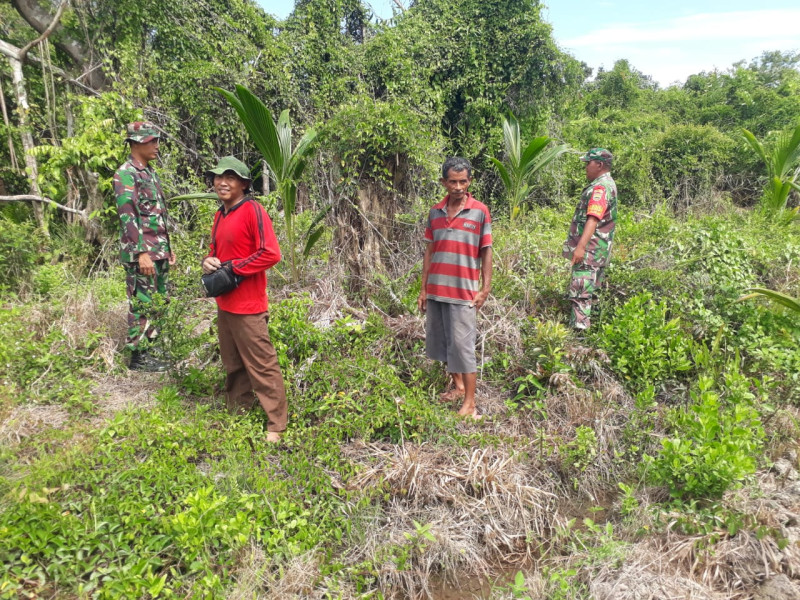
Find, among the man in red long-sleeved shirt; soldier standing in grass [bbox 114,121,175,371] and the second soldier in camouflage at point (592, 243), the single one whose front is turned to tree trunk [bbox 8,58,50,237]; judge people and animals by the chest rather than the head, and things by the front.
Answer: the second soldier in camouflage

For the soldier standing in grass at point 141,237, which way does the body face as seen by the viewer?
to the viewer's right

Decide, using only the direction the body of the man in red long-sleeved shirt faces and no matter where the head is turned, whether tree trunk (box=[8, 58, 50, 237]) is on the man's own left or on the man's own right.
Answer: on the man's own right

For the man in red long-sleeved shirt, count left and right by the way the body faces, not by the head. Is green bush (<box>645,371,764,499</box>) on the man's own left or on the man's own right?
on the man's own left

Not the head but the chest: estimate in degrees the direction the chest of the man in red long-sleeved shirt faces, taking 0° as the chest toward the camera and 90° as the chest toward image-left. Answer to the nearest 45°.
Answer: approximately 45°

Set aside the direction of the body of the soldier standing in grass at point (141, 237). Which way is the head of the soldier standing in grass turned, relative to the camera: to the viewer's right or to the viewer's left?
to the viewer's right

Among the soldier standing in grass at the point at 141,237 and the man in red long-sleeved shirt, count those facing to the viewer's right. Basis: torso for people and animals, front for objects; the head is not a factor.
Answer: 1

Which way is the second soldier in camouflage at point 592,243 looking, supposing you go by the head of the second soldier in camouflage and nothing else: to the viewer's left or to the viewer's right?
to the viewer's left

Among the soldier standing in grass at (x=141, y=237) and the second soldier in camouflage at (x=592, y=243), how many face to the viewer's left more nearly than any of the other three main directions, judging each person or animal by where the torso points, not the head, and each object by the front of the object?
1

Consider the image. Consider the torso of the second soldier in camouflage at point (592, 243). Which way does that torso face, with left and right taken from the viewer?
facing to the left of the viewer

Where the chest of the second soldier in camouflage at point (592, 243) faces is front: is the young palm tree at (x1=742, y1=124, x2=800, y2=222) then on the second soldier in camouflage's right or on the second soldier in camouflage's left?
on the second soldier in camouflage's right

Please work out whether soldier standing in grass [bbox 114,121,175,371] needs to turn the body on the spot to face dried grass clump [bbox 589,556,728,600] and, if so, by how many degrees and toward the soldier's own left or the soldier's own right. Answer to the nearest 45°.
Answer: approximately 45° to the soldier's own right
